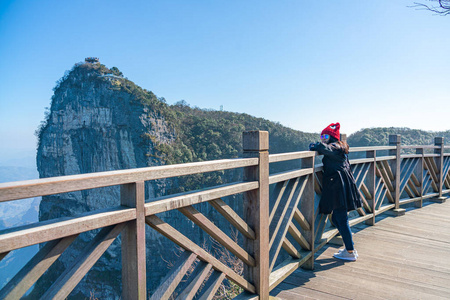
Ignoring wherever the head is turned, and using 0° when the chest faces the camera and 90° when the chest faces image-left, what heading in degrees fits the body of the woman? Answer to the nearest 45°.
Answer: approximately 90°

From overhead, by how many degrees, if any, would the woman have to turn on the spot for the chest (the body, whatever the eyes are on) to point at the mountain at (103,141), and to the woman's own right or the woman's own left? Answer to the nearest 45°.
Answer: approximately 45° to the woman's own right

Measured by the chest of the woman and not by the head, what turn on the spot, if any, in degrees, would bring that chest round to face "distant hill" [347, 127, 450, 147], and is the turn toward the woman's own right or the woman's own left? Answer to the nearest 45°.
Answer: approximately 90° to the woman's own right

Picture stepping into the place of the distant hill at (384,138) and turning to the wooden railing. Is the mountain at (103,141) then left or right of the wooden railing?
right

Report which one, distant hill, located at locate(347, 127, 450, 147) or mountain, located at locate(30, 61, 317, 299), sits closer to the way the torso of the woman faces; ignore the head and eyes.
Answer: the mountain
